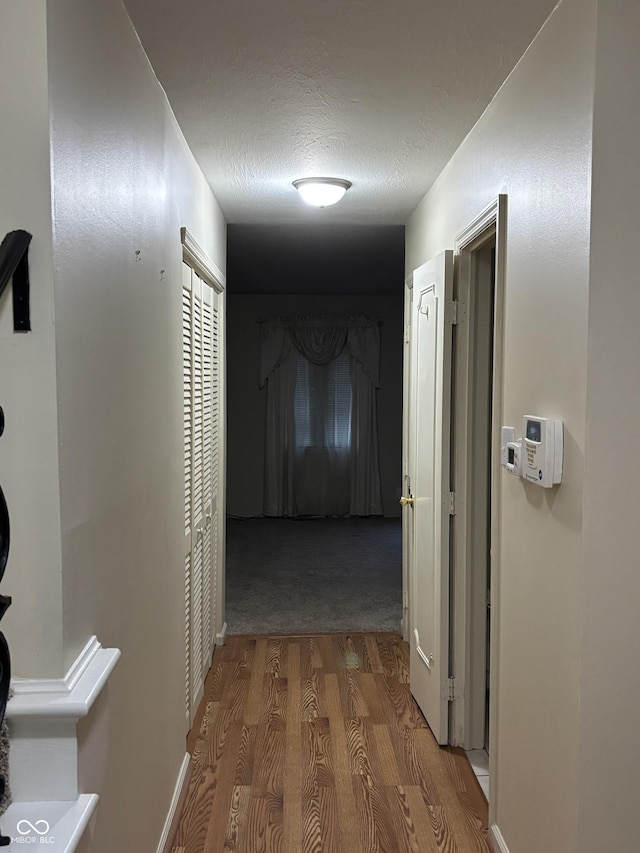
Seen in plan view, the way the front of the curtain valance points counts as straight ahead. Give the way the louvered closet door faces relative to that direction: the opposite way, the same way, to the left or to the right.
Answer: to the left

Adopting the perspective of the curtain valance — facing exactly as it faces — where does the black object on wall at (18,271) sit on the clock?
The black object on wall is roughly at 12 o'clock from the curtain valance.

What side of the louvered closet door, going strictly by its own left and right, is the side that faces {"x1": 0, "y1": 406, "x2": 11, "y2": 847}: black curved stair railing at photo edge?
right

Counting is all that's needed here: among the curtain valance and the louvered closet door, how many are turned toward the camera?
1

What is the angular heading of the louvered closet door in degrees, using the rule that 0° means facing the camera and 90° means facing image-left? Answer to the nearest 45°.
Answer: approximately 270°

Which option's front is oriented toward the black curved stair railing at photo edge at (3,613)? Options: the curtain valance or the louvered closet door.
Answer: the curtain valance

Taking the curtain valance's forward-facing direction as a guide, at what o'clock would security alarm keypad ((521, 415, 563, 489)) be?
The security alarm keypad is roughly at 12 o'clock from the curtain valance.

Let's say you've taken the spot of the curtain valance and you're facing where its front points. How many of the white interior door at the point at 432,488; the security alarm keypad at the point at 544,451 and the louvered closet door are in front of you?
3

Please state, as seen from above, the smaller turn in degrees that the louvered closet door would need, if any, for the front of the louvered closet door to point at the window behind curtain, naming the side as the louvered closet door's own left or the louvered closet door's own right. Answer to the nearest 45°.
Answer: approximately 90° to the louvered closet door's own left

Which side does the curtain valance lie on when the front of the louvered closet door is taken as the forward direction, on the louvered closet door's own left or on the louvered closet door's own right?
on the louvered closet door's own left

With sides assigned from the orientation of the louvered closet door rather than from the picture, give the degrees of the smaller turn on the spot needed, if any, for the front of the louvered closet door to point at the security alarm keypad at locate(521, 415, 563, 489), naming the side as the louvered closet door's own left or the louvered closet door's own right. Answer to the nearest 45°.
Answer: approximately 45° to the louvered closet door's own right
